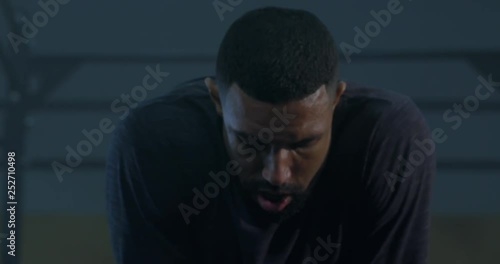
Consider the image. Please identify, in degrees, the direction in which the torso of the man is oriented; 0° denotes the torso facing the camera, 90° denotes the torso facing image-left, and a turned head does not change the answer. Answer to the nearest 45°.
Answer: approximately 0°
